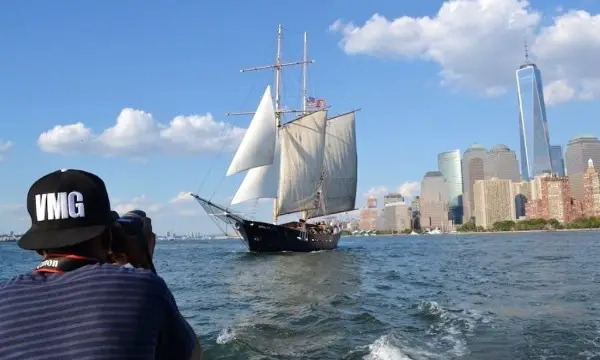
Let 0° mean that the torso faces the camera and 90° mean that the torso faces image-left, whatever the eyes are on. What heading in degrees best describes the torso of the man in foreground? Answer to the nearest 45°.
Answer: approximately 225°
